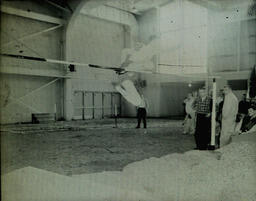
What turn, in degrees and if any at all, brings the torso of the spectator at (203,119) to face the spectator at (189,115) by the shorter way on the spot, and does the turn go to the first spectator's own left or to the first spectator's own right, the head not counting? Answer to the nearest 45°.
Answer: approximately 180°

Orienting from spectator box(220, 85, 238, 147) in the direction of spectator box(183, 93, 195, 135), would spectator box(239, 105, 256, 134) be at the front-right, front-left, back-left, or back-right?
front-right

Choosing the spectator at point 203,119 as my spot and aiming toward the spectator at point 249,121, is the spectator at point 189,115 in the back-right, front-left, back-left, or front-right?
front-left

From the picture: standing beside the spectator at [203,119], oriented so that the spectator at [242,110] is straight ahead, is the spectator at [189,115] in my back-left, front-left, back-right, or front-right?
front-left

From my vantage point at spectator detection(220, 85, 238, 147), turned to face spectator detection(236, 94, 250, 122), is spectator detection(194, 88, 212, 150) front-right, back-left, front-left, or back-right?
back-left

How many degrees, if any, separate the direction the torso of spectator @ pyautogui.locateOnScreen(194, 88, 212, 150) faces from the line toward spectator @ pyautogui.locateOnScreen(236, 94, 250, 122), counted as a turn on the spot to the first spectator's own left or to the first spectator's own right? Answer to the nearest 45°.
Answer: approximately 135° to the first spectator's own left

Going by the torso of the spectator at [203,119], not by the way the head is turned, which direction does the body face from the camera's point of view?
toward the camera

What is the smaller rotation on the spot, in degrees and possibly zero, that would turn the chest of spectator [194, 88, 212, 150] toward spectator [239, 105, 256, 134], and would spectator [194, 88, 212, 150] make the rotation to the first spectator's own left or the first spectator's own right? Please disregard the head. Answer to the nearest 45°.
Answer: approximately 135° to the first spectator's own left
